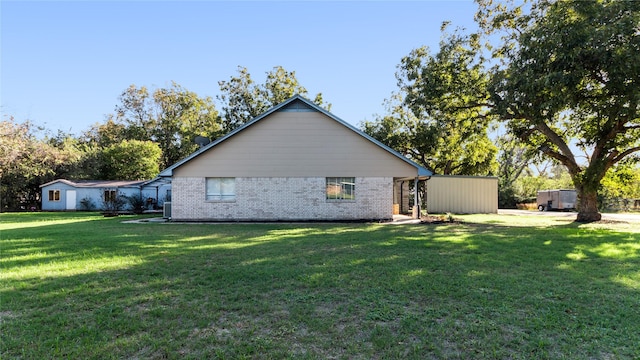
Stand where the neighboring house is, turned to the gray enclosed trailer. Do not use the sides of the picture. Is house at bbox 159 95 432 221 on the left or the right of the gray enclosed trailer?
right

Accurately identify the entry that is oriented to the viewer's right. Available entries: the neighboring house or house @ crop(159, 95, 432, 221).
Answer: the house

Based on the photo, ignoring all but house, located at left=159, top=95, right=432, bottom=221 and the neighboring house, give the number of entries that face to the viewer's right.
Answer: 1

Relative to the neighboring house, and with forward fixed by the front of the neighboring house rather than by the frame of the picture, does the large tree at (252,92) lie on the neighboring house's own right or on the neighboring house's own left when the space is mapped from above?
on the neighboring house's own left

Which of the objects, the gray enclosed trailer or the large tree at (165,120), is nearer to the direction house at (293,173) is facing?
the gray enclosed trailer

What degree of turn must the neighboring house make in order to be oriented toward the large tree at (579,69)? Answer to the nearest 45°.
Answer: approximately 45° to its left

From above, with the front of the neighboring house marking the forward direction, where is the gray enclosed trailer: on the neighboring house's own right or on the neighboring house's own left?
on the neighboring house's own left

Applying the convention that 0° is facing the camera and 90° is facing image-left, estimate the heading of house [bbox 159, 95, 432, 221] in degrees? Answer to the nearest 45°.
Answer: approximately 270°

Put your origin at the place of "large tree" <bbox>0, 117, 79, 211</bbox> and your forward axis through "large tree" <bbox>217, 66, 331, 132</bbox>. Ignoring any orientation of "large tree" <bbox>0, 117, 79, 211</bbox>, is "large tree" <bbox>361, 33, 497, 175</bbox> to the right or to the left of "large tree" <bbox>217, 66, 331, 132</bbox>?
right
